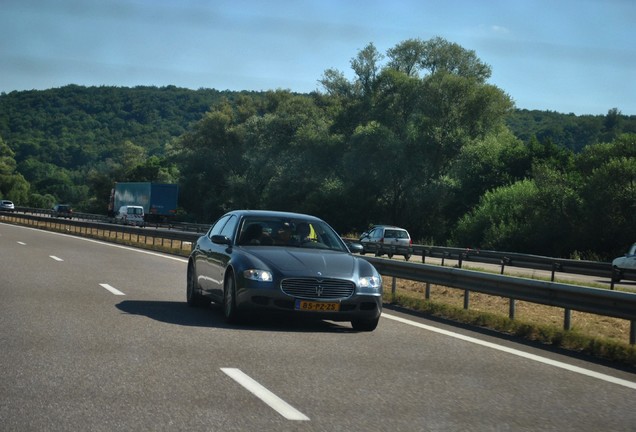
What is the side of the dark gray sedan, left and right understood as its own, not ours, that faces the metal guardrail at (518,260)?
left

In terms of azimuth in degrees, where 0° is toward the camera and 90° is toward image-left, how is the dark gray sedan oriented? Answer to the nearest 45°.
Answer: approximately 315°
